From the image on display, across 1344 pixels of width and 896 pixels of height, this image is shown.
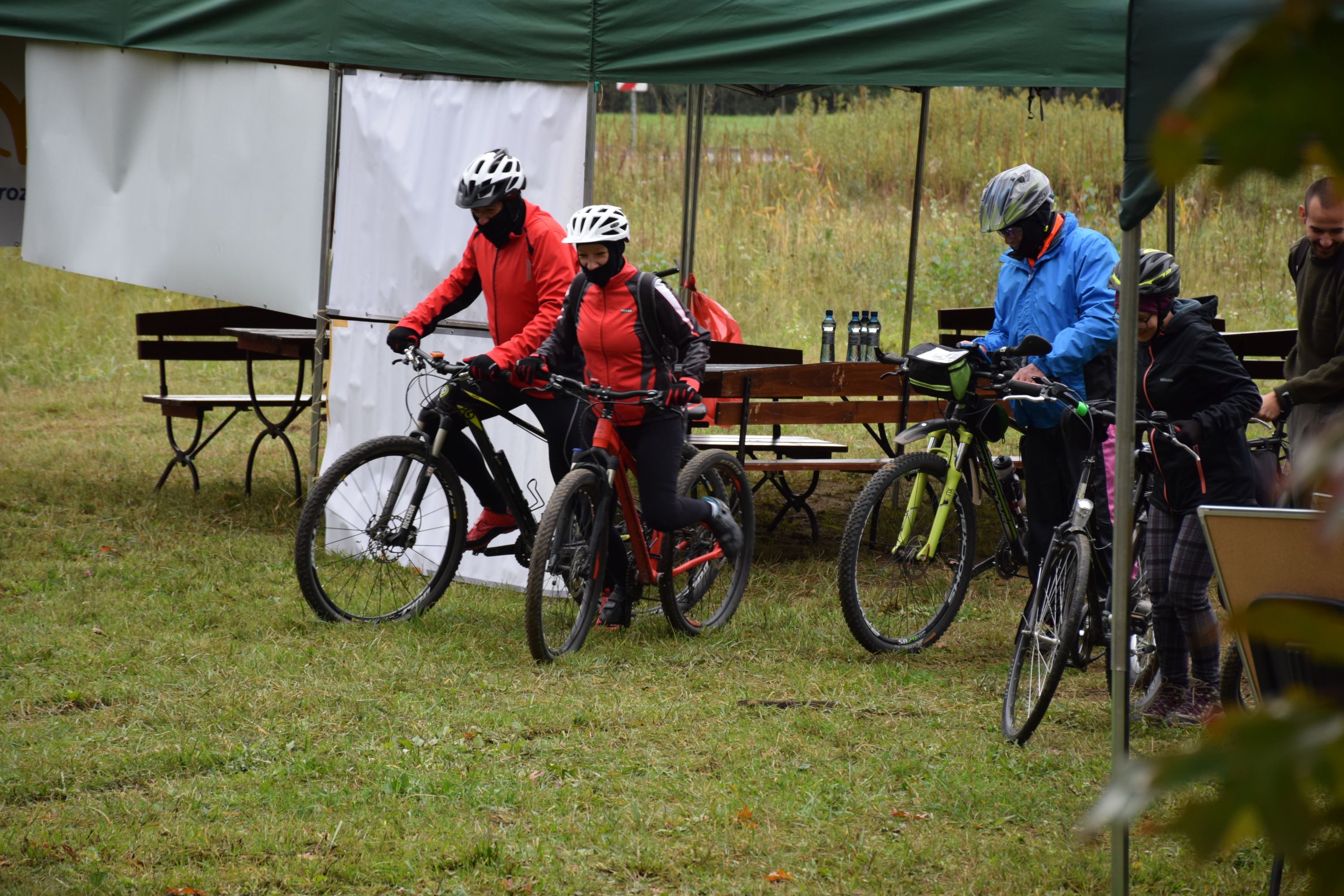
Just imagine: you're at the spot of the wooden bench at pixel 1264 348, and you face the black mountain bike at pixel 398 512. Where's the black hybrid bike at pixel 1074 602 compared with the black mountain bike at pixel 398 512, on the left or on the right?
left

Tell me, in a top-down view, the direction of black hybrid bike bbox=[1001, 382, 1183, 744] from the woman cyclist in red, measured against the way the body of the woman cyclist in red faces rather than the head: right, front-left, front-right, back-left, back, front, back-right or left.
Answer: left

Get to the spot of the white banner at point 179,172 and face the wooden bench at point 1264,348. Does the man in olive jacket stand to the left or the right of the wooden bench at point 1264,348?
right

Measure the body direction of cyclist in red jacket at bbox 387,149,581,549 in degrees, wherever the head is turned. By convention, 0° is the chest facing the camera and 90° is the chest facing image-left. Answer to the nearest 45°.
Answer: approximately 45°

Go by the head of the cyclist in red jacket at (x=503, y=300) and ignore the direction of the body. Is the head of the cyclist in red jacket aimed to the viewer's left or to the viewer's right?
to the viewer's left

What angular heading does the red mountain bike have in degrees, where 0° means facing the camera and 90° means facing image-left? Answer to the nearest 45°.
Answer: approximately 45°
